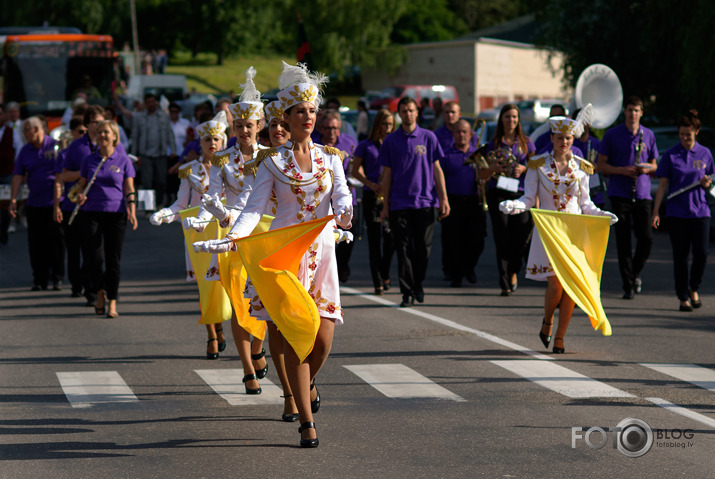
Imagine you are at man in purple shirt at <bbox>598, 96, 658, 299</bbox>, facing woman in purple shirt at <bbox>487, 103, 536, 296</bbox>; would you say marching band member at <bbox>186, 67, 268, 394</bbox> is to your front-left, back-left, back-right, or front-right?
front-left

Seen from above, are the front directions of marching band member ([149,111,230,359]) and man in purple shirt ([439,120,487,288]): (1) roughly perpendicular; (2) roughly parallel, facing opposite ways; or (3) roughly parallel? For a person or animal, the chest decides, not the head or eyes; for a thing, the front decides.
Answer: roughly parallel

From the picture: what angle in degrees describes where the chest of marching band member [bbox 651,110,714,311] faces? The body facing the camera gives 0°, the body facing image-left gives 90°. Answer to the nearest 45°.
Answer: approximately 0°

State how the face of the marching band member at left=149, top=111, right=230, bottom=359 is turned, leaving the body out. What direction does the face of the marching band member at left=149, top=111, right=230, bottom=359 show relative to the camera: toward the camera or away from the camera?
toward the camera

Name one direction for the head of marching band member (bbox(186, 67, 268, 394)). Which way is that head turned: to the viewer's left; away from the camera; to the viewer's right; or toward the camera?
toward the camera

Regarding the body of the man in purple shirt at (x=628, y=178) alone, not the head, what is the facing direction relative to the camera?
toward the camera

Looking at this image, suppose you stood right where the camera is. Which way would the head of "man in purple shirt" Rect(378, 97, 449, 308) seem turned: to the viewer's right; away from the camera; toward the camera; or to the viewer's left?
toward the camera

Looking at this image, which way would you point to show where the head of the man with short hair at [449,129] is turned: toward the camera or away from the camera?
toward the camera

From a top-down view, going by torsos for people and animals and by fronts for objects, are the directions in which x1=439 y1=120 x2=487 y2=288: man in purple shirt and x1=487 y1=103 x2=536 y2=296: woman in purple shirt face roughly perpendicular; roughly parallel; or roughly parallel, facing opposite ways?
roughly parallel

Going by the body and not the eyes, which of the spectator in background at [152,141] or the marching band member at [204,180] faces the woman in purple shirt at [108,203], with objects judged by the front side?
the spectator in background

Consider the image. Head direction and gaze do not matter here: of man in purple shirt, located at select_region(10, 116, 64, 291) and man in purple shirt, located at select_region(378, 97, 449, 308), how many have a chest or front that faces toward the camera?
2

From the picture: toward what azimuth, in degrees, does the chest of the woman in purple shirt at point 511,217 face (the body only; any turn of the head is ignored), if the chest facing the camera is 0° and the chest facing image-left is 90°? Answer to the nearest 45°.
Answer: approximately 0°

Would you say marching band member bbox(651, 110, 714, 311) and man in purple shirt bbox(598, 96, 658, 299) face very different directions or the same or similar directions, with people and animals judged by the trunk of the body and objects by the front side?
same or similar directions

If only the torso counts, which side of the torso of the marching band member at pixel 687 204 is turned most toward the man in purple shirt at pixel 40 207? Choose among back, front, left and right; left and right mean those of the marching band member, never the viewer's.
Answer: right

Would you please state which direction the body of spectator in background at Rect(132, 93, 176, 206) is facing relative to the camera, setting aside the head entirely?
toward the camera

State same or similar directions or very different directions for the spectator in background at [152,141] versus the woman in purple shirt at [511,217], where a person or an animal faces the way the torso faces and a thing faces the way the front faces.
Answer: same or similar directions

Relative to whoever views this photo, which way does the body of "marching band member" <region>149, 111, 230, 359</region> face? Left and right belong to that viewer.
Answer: facing the viewer
